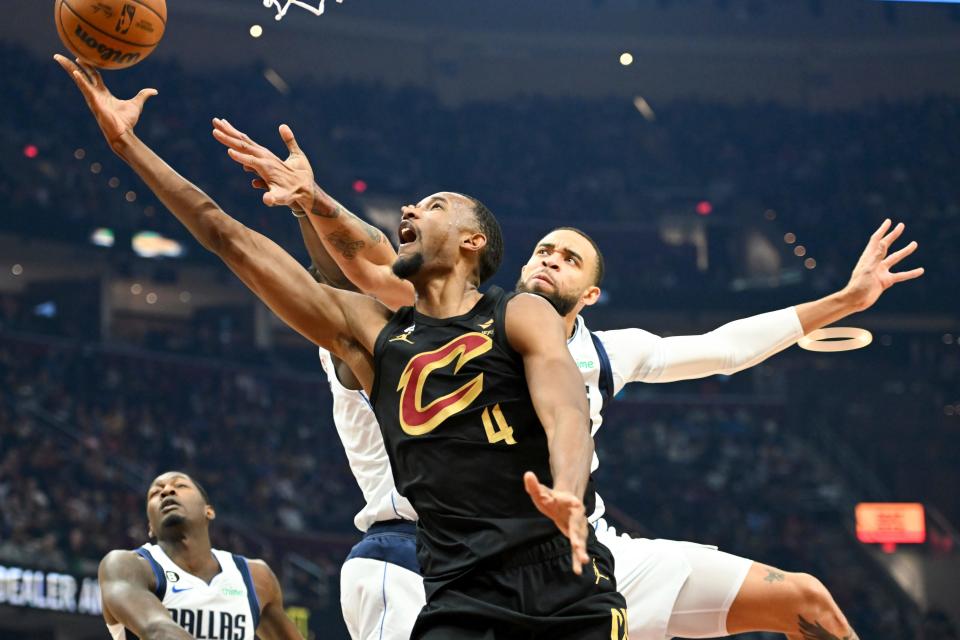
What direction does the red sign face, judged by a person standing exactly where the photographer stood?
facing the viewer

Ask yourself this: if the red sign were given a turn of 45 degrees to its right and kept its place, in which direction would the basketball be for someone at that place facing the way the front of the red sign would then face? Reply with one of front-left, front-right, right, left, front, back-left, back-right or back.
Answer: front-left
